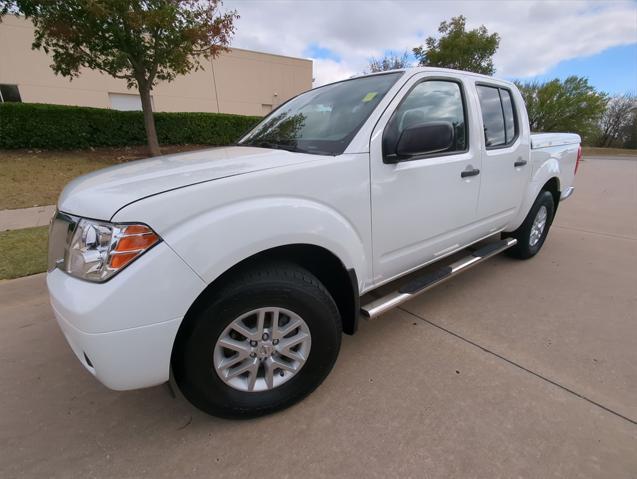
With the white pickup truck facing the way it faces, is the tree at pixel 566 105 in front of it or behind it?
behind

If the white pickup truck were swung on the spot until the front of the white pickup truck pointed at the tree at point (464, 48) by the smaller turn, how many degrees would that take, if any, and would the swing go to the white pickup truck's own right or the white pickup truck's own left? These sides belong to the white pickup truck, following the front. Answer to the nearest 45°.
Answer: approximately 180°

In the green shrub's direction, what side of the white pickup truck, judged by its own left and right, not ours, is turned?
right

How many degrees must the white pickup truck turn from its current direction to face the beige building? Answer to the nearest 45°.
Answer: approximately 135° to its right

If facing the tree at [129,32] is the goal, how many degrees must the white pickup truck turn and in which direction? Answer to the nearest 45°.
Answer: approximately 90° to its right

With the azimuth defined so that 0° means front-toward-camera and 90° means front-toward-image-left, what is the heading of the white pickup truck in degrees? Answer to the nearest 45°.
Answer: approximately 45°

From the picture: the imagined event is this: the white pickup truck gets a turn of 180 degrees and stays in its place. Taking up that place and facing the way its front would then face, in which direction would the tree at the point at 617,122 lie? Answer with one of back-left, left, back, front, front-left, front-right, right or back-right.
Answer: front
